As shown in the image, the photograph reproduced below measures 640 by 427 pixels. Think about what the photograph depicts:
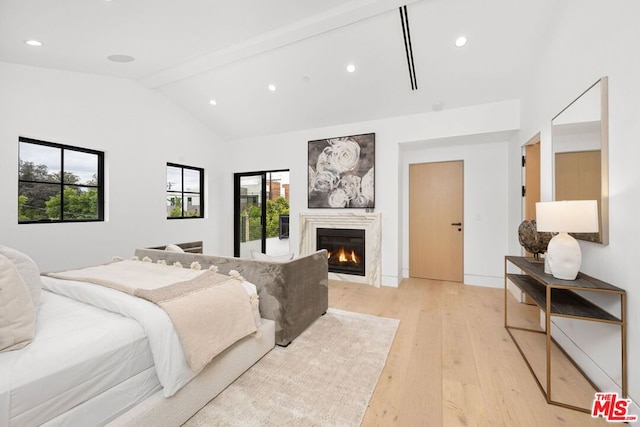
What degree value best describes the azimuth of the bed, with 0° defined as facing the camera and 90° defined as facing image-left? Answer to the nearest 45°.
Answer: approximately 225°

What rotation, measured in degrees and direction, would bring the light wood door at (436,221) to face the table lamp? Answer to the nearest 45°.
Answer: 0° — it already faces it

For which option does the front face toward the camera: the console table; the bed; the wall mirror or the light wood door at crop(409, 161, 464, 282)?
the light wood door

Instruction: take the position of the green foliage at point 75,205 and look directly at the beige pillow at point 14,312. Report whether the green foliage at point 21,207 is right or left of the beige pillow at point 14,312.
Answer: right

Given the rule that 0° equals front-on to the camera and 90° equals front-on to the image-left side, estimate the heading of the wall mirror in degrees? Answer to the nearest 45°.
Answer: approximately 90°

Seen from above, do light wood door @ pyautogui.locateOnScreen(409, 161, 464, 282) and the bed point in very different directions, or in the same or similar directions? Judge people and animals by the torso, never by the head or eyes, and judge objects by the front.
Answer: very different directions

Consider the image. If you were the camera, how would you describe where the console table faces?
facing to the left of the viewer

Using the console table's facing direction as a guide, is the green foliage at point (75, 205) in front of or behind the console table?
in front
